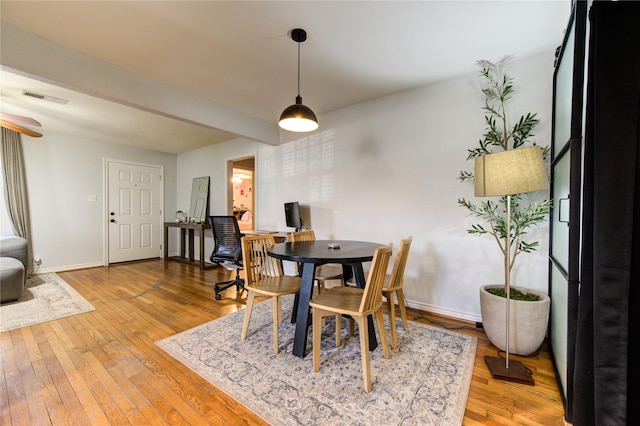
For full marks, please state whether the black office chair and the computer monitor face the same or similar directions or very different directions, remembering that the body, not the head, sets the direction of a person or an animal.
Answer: very different directions

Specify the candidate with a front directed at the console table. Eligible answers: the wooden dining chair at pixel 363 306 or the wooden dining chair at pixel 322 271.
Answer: the wooden dining chair at pixel 363 306

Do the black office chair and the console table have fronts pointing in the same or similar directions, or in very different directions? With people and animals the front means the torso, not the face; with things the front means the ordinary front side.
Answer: very different directions

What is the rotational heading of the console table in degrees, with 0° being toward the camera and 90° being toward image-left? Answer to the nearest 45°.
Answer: approximately 45°

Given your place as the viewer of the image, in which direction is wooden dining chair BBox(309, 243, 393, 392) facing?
facing away from the viewer and to the left of the viewer

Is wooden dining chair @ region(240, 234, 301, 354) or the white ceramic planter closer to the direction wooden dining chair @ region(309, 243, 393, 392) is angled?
the wooden dining chair

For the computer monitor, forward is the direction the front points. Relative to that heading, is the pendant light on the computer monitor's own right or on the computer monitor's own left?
on the computer monitor's own left

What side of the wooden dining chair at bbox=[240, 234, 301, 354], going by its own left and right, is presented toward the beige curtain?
back

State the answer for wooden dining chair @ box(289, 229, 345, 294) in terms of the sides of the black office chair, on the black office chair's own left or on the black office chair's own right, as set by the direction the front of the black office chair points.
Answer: on the black office chair's own right
